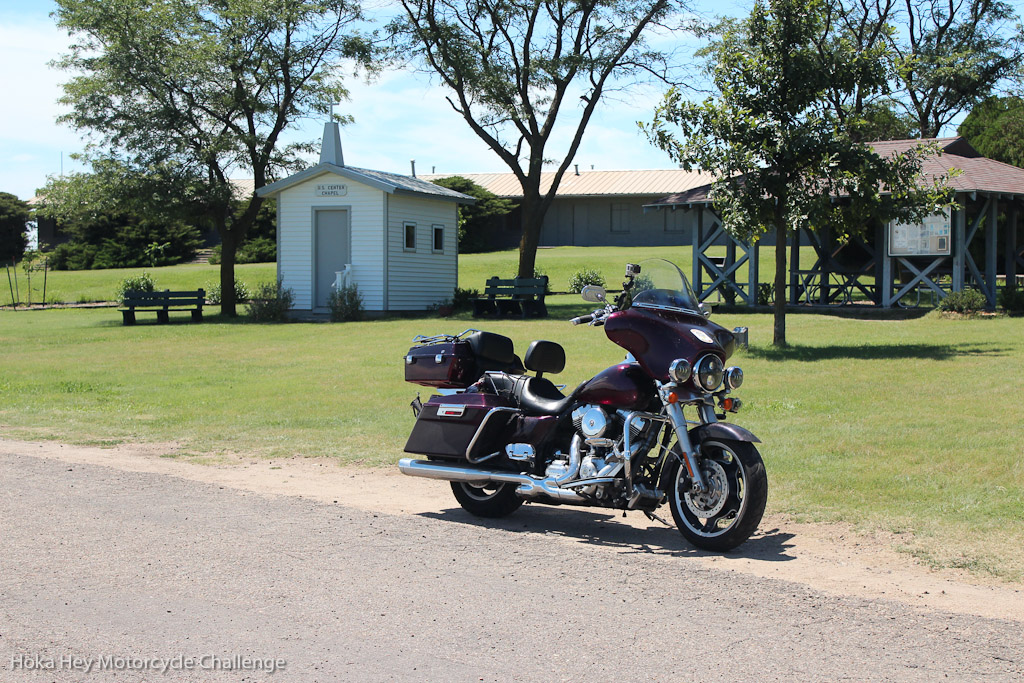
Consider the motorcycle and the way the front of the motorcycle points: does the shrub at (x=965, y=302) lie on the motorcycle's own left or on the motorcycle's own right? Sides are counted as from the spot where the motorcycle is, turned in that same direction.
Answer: on the motorcycle's own left

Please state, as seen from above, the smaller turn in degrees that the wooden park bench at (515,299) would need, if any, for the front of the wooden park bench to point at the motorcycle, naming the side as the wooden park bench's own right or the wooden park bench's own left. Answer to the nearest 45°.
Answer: approximately 45° to the wooden park bench's own left

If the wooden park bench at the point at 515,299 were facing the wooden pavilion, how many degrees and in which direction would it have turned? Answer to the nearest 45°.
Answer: approximately 135° to its left

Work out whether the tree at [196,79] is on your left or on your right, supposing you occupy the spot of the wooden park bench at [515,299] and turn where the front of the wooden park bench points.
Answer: on your right

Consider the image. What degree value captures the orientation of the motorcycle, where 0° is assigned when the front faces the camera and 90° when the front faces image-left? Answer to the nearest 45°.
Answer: approximately 315°

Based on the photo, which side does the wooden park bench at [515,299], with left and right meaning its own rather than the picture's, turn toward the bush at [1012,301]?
left

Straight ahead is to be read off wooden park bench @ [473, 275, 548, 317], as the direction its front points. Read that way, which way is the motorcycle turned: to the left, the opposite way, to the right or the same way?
to the left

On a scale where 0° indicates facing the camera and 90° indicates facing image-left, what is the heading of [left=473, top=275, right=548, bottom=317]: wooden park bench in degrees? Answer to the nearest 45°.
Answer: approximately 45°

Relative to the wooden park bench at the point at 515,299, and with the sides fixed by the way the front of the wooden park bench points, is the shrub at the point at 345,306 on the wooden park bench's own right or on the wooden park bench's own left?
on the wooden park bench's own right

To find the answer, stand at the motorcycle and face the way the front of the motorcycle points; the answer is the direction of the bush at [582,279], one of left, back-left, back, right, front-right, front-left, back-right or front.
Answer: back-left
